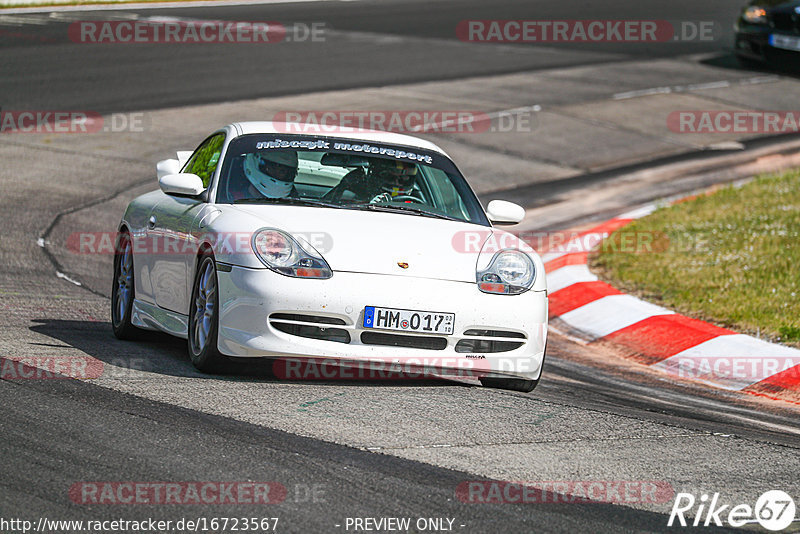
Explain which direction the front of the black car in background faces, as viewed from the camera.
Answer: facing the viewer and to the left of the viewer

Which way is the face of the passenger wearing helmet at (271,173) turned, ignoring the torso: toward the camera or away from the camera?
toward the camera

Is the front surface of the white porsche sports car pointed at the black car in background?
no

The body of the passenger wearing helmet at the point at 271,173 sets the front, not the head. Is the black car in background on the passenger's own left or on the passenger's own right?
on the passenger's own left

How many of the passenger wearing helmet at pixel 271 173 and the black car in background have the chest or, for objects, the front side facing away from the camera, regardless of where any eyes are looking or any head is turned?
0

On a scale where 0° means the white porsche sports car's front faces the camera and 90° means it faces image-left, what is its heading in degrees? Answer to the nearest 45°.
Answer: approximately 315°

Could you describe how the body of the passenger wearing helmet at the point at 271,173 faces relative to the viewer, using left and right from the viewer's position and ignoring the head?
facing the viewer and to the right of the viewer

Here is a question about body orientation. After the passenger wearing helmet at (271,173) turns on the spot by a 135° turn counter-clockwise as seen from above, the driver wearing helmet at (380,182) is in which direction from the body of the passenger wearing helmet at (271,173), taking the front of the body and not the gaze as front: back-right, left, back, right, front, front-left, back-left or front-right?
right

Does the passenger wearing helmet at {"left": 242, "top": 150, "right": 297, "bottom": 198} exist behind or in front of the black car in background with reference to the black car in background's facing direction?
in front
